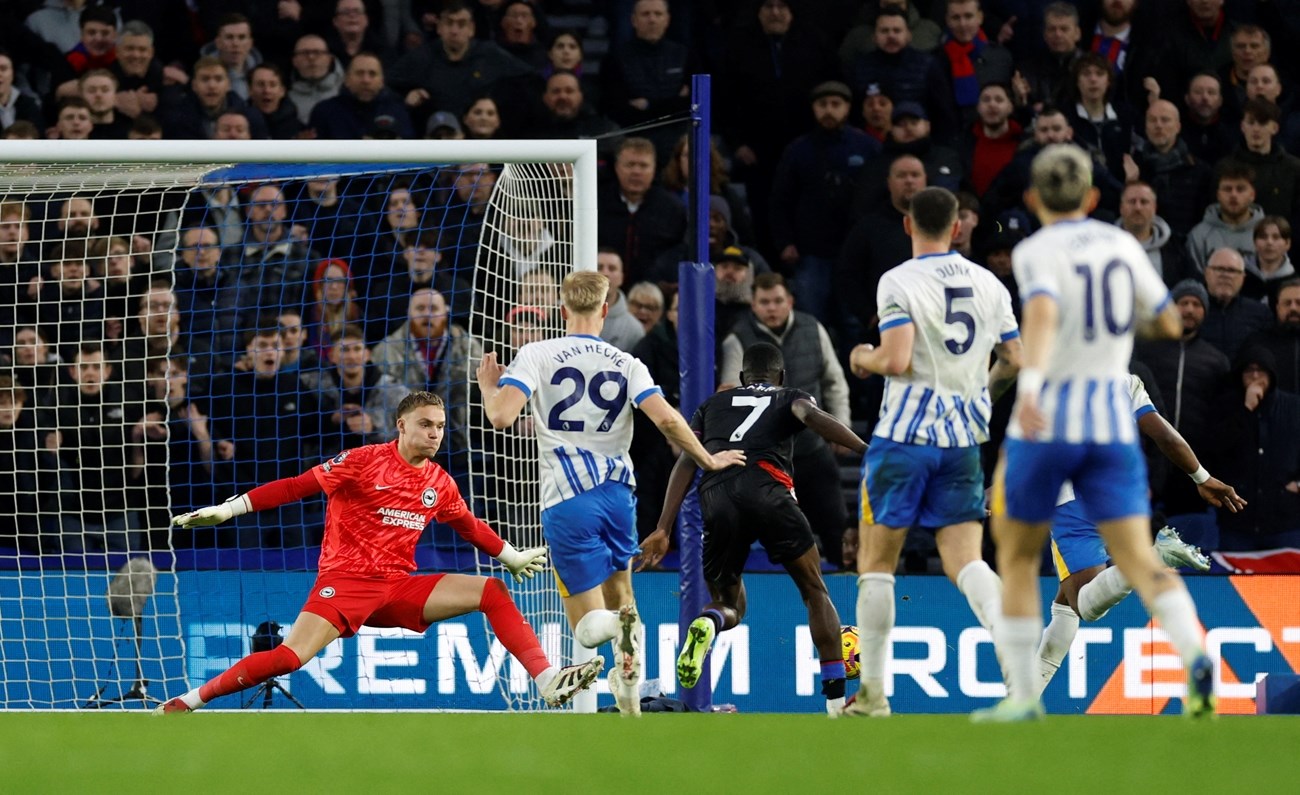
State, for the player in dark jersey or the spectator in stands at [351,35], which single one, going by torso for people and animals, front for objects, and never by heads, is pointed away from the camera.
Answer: the player in dark jersey

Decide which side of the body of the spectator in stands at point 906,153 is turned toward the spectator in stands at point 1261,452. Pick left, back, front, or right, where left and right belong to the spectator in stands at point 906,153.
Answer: left

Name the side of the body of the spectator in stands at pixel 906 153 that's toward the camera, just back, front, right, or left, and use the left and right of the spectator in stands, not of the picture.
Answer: front

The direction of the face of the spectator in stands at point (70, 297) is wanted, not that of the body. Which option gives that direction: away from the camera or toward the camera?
toward the camera

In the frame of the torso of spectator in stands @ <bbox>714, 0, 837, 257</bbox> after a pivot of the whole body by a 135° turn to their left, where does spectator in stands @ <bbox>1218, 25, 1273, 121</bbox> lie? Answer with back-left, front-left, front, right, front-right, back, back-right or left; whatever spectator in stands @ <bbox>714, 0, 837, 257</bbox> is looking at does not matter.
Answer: front-right

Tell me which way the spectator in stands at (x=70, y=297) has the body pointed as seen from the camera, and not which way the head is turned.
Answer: toward the camera

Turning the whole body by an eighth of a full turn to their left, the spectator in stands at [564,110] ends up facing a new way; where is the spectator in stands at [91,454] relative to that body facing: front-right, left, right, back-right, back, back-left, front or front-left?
right

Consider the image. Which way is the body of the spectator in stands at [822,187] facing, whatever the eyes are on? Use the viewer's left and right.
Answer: facing the viewer

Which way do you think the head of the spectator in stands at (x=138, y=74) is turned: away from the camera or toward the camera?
toward the camera

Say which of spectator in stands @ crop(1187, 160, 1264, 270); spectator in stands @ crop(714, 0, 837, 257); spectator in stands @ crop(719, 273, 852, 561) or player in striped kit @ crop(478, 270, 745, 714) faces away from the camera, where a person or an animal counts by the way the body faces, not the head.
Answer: the player in striped kit

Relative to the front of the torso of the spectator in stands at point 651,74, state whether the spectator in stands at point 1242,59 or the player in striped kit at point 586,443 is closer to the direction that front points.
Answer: the player in striped kit

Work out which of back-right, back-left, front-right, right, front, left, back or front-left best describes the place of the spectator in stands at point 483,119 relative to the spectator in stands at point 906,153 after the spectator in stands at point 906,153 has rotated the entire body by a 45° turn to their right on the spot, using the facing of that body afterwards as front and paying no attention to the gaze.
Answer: front-right

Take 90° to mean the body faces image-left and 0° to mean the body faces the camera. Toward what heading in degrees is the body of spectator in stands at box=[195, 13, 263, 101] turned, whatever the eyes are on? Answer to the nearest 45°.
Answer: approximately 0°

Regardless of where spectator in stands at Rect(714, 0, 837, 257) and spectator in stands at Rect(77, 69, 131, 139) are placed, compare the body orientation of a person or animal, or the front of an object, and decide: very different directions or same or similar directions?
same or similar directions

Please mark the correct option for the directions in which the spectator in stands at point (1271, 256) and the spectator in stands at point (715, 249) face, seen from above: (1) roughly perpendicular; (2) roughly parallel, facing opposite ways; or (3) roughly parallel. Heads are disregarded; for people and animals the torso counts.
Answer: roughly parallel

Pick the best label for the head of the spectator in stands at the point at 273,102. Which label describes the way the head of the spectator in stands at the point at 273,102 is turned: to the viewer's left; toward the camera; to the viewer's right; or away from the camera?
toward the camera

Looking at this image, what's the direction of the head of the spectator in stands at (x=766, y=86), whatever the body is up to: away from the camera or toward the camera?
toward the camera

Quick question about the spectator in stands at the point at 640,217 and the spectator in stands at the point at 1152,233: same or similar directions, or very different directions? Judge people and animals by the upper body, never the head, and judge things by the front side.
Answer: same or similar directions

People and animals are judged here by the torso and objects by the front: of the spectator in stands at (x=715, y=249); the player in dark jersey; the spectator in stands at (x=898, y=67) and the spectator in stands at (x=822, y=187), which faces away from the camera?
the player in dark jersey
